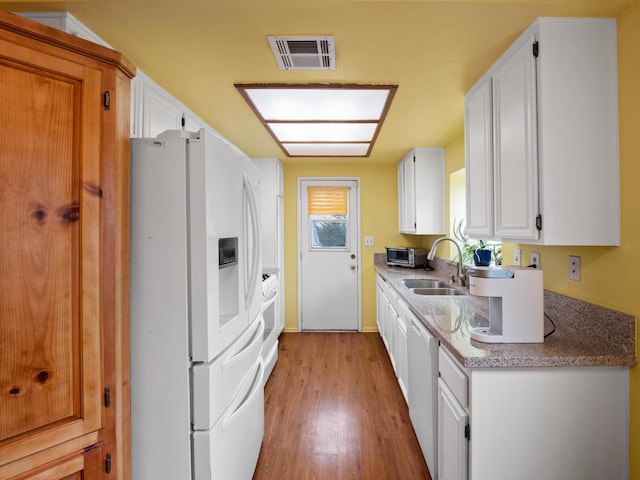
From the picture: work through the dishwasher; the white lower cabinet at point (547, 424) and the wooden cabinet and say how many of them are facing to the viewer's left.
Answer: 2

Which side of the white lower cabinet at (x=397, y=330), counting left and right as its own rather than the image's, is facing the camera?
left

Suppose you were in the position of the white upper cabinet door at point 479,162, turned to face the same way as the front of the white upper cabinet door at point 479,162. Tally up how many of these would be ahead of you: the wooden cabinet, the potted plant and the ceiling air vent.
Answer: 2

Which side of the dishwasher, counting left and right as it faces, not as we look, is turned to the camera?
left

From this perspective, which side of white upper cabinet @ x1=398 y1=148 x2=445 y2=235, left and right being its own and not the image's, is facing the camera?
left

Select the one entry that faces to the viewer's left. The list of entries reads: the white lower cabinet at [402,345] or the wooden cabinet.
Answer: the white lower cabinet

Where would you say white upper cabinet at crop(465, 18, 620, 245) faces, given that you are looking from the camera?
facing to the left of the viewer

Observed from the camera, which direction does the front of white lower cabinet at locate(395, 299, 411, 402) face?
facing to the left of the viewer

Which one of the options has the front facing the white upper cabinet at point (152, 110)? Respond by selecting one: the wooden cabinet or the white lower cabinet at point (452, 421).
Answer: the white lower cabinet

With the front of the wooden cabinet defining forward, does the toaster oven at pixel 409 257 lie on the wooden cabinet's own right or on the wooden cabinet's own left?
on the wooden cabinet's own left

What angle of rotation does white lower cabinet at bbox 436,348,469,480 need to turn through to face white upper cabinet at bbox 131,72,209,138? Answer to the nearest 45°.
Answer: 0° — it already faces it
